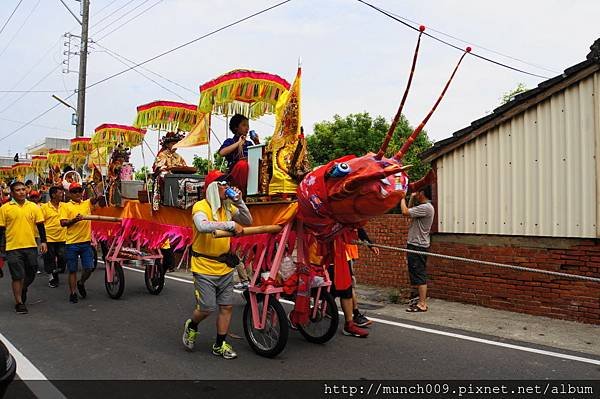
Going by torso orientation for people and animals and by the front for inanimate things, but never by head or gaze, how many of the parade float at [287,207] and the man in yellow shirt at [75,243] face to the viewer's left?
0

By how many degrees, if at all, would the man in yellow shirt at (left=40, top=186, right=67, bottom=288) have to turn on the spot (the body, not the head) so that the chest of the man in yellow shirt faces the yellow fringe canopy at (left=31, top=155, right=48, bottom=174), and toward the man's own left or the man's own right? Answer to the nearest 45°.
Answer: approximately 135° to the man's own left

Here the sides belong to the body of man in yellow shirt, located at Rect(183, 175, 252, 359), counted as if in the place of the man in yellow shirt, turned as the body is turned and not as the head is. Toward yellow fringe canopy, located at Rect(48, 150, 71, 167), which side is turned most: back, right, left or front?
back

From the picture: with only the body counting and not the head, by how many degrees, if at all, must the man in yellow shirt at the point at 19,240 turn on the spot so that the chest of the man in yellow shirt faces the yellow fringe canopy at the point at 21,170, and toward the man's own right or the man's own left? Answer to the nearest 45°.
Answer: approximately 180°

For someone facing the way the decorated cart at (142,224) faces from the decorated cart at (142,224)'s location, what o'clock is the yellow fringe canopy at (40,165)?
The yellow fringe canopy is roughly at 7 o'clock from the decorated cart.

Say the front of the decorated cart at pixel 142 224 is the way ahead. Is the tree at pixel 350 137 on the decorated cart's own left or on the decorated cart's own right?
on the decorated cart's own left

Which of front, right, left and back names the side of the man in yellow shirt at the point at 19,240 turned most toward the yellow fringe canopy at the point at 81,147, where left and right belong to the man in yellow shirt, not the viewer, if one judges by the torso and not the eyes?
back

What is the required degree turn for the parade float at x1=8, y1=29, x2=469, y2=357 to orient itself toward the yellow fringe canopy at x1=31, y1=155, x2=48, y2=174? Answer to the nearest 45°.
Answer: approximately 180°

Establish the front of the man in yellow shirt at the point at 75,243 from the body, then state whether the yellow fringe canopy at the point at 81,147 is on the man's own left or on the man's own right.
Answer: on the man's own left
